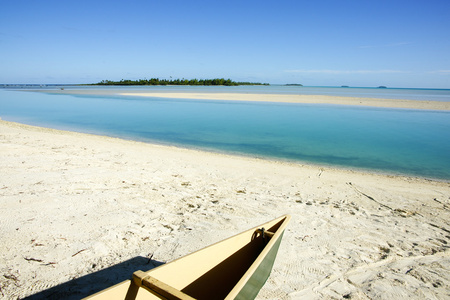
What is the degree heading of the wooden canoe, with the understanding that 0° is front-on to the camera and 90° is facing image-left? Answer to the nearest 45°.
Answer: approximately 225°
